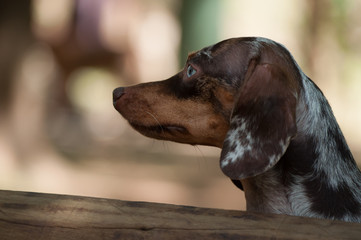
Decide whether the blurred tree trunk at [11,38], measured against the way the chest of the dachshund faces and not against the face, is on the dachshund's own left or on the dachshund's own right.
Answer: on the dachshund's own right

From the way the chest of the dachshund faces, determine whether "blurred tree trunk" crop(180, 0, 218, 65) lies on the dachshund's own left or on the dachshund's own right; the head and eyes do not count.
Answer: on the dachshund's own right

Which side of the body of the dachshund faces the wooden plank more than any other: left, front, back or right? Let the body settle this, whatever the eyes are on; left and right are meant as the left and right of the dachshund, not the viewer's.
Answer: left

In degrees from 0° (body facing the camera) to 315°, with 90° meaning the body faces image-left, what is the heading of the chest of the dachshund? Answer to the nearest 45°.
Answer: approximately 90°

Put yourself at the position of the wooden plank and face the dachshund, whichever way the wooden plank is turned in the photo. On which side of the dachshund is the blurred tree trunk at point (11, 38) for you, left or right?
left
